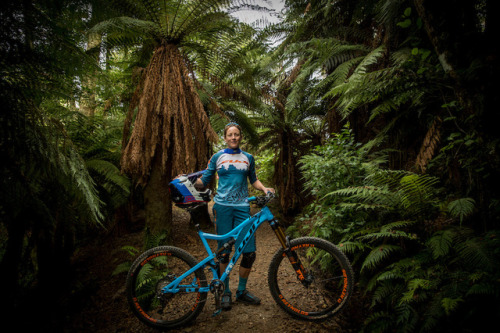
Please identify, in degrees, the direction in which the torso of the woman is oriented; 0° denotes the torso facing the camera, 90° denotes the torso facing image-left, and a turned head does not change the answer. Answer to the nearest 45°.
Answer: approximately 0°

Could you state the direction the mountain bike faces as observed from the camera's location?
facing to the right of the viewer
